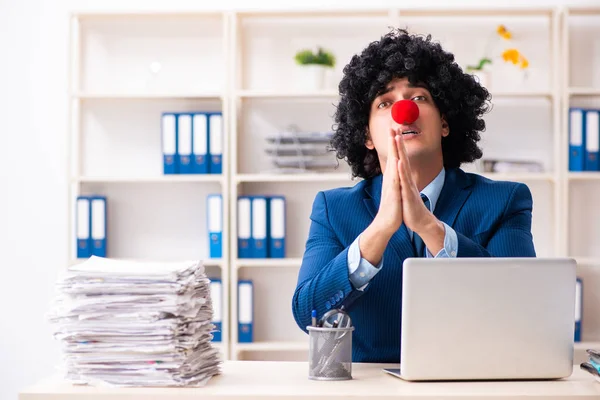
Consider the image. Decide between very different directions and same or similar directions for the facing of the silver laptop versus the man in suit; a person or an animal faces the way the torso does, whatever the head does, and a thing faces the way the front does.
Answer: very different directions

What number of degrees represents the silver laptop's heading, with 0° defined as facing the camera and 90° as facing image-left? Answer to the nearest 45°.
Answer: approximately 180°

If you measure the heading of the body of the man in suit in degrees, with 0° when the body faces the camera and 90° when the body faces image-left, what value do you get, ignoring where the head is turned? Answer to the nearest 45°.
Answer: approximately 0°

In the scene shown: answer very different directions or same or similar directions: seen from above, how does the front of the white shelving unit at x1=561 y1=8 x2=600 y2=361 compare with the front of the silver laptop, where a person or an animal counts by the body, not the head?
very different directions

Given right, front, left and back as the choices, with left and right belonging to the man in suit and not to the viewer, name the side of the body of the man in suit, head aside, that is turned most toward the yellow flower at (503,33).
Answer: back

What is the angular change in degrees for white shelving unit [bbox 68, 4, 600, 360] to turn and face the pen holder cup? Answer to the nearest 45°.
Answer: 0° — it already faces it

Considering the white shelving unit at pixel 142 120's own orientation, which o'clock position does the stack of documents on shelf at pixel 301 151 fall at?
The stack of documents on shelf is roughly at 10 o'clock from the white shelving unit.

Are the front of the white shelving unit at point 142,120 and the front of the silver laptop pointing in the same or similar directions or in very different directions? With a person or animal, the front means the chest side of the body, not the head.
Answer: very different directions

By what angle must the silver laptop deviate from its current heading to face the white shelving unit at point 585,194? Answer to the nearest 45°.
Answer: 0° — it already faces it

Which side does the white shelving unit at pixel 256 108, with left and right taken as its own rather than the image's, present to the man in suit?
front

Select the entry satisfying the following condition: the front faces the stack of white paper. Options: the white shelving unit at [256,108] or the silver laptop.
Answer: the white shelving unit
